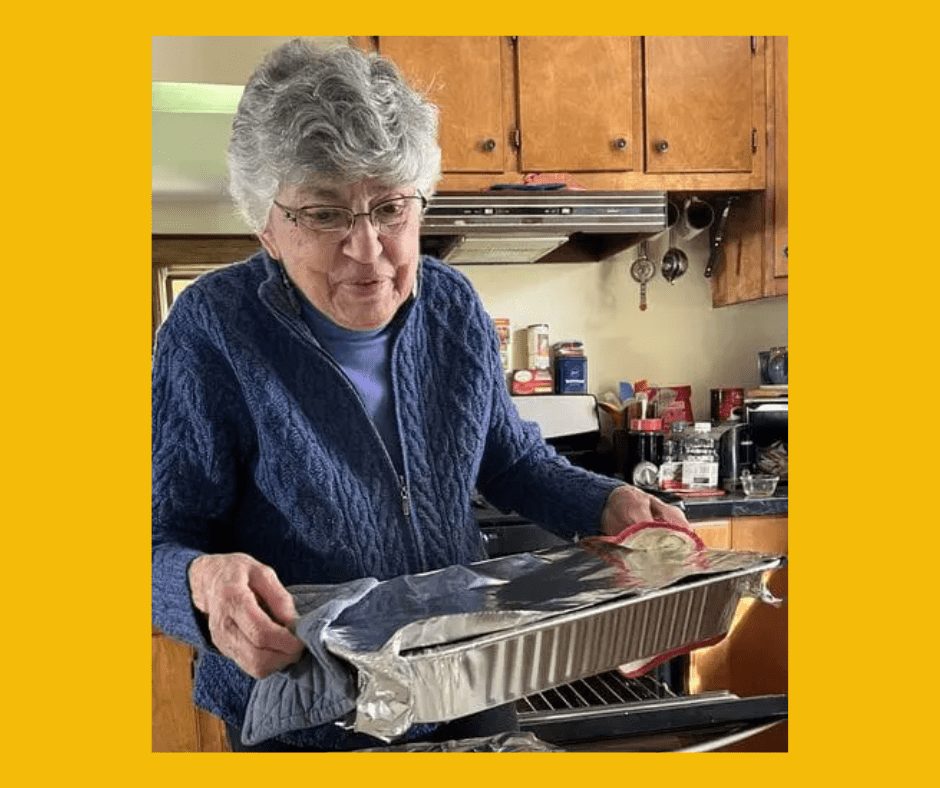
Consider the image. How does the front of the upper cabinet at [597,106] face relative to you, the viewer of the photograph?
facing the viewer

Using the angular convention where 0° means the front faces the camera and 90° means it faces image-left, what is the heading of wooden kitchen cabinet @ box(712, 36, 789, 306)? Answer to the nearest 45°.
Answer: approximately 45°

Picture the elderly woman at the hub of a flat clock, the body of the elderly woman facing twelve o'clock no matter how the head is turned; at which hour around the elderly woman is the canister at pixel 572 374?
The canister is roughly at 8 o'clock from the elderly woman.

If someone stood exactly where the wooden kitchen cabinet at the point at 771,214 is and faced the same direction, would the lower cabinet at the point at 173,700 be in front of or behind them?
in front

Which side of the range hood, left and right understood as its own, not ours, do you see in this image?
front

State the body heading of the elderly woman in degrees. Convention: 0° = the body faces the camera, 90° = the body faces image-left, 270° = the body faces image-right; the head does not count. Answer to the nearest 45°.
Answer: approximately 315°

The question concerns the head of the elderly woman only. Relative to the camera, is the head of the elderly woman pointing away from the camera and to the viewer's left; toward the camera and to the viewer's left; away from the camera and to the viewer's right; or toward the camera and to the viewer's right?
toward the camera and to the viewer's right

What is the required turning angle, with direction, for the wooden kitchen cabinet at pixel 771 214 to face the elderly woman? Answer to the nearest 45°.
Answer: approximately 45° to its left
